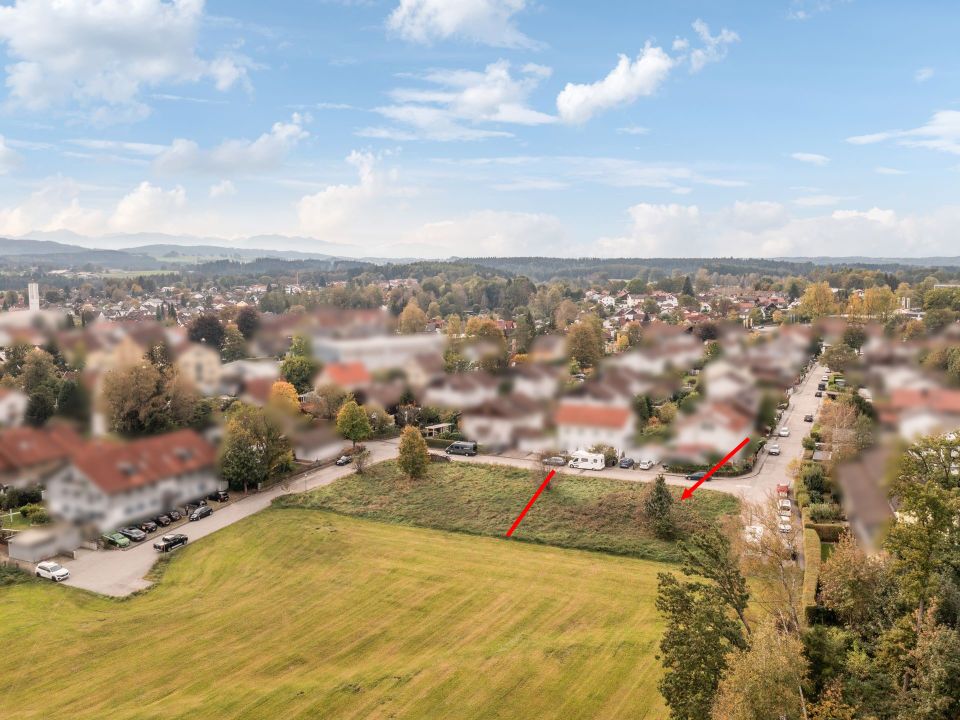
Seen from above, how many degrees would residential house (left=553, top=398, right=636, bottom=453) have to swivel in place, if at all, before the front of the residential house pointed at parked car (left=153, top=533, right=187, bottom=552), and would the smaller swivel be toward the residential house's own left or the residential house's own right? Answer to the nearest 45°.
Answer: approximately 45° to the residential house's own right

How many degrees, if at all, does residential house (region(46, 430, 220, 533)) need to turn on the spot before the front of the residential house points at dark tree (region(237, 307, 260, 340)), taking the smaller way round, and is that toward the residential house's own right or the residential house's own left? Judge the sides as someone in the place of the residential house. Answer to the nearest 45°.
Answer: approximately 135° to the residential house's own left

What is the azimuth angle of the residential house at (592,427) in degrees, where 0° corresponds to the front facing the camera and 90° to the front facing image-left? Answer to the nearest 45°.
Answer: approximately 0°

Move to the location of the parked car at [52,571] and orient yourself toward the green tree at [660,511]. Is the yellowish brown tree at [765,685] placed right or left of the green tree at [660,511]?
right

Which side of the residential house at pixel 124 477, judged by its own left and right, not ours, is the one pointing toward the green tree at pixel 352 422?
left

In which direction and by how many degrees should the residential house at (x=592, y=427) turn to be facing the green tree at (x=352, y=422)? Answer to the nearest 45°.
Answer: approximately 90° to its right

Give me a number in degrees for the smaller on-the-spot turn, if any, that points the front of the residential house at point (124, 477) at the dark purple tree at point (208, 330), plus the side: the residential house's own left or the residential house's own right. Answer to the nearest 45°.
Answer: approximately 135° to the residential house's own left

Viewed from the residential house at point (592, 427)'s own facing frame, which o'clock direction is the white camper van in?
The white camper van is roughly at 12 o'clock from the residential house.
